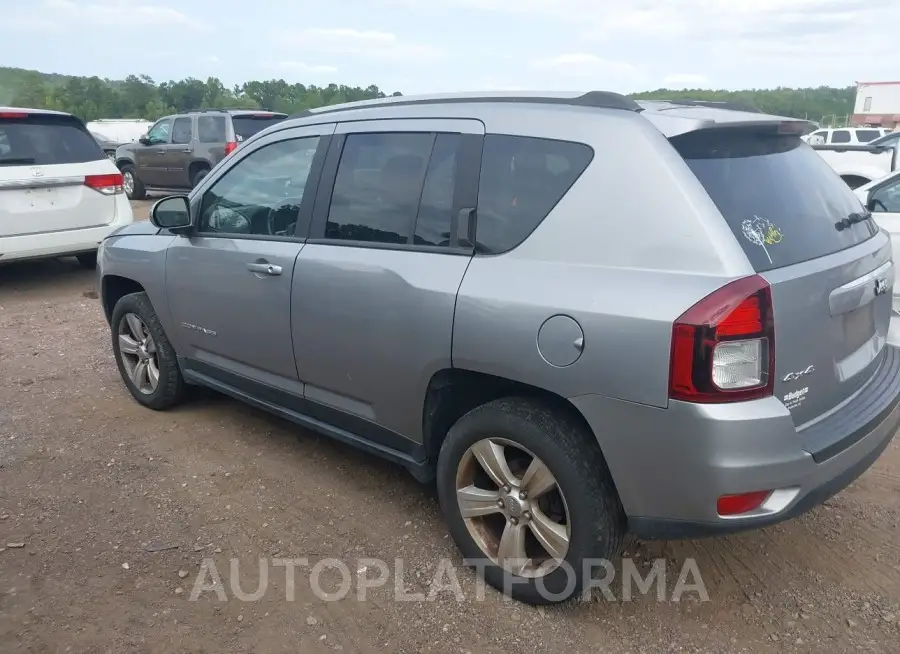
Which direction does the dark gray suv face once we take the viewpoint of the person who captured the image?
facing away from the viewer and to the left of the viewer

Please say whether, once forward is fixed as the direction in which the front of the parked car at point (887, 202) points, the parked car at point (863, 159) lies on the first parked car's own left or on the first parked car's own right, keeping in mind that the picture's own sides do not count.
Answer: on the first parked car's own right

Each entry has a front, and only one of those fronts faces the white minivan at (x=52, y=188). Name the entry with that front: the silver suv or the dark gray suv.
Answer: the silver suv

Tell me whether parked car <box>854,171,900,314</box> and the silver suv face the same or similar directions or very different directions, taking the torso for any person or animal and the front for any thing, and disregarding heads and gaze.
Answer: same or similar directions

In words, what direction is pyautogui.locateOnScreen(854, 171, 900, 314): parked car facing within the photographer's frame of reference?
facing to the left of the viewer

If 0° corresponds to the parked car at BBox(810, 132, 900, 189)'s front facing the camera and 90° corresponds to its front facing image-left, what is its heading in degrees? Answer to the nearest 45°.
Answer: approximately 90°

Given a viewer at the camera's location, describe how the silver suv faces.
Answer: facing away from the viewer and to the left of the viewer

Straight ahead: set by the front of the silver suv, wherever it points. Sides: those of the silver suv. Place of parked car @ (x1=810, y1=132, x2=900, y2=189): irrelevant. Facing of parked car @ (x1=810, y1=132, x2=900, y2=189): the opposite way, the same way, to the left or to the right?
the same way

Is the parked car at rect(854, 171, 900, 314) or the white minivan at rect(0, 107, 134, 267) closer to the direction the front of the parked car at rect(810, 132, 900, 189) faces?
the white minivan

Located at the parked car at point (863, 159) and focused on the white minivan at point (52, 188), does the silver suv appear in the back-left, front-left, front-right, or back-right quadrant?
front-left

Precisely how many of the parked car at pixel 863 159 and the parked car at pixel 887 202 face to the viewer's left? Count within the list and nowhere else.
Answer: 2
